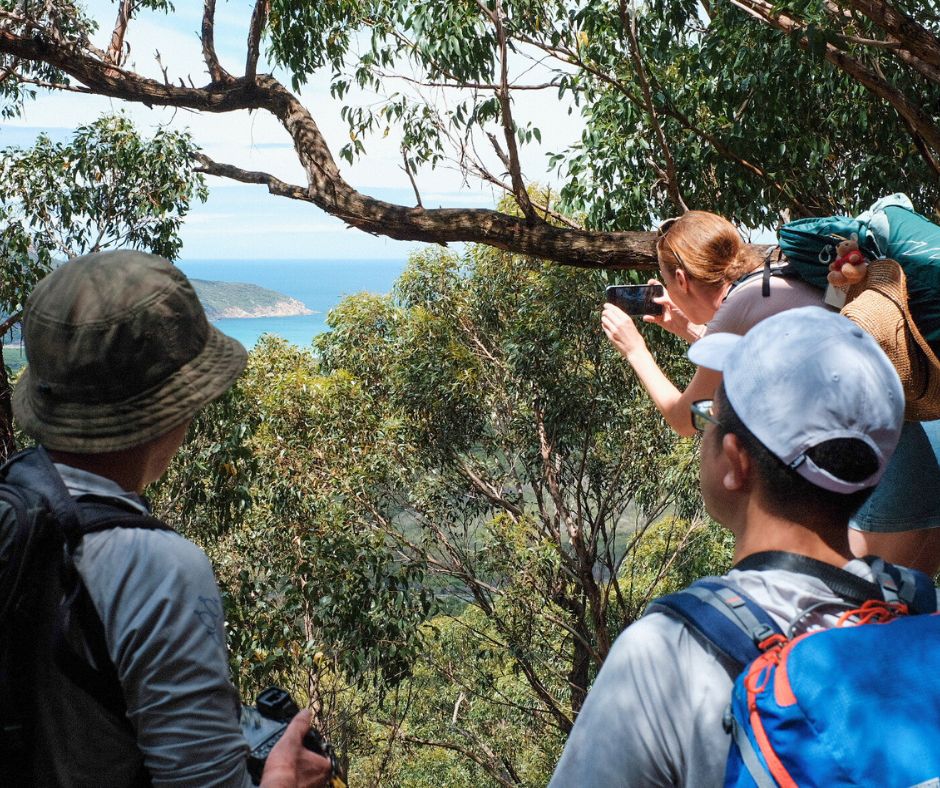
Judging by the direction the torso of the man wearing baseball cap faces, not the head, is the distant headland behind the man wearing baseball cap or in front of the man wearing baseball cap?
in front

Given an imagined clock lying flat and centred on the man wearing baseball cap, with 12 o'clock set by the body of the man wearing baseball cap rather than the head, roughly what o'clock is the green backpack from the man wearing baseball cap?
The green backpack is roughly at 2 o'clock from the man wearing baseball cap.

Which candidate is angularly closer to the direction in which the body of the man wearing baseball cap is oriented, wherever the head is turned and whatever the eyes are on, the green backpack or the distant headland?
the distant headland

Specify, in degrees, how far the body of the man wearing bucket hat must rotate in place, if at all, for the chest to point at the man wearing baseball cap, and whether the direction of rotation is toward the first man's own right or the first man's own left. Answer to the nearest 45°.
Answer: approximately 45° to the first man's own right

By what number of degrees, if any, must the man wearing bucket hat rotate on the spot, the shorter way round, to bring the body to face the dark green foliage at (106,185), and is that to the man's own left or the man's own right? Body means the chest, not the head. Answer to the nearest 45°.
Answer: approximately 45° to the man's own left

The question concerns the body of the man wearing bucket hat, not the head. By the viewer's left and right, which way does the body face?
facing away from the viewer and to the right of the viewer

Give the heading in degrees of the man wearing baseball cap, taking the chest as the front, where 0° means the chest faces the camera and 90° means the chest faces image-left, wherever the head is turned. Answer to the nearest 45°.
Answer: approximately 135°

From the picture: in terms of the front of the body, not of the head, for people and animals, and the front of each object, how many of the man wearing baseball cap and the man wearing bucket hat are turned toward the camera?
0

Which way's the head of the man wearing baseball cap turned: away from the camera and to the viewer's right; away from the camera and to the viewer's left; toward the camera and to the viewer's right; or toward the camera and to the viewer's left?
away from the camera and to the viewer's left

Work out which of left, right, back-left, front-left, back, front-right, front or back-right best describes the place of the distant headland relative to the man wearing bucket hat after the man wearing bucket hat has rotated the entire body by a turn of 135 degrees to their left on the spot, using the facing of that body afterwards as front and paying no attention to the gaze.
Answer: right
